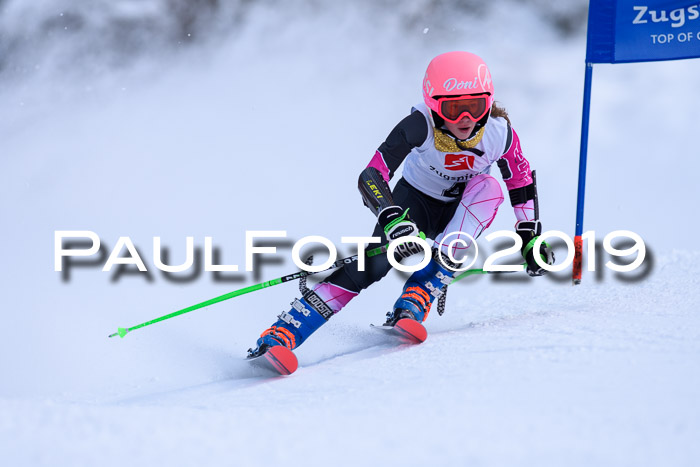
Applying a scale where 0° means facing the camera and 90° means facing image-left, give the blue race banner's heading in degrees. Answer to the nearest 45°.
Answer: approximately 0°

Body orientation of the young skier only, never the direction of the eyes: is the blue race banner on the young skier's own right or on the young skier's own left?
on the young skier's own left

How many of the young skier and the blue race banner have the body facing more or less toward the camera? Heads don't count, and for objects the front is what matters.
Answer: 2

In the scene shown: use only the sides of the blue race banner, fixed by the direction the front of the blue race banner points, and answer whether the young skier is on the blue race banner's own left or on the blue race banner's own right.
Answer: on the blue race banner's own right

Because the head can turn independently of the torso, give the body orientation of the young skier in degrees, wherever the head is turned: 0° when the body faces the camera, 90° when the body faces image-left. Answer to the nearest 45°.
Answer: approximately 0°
